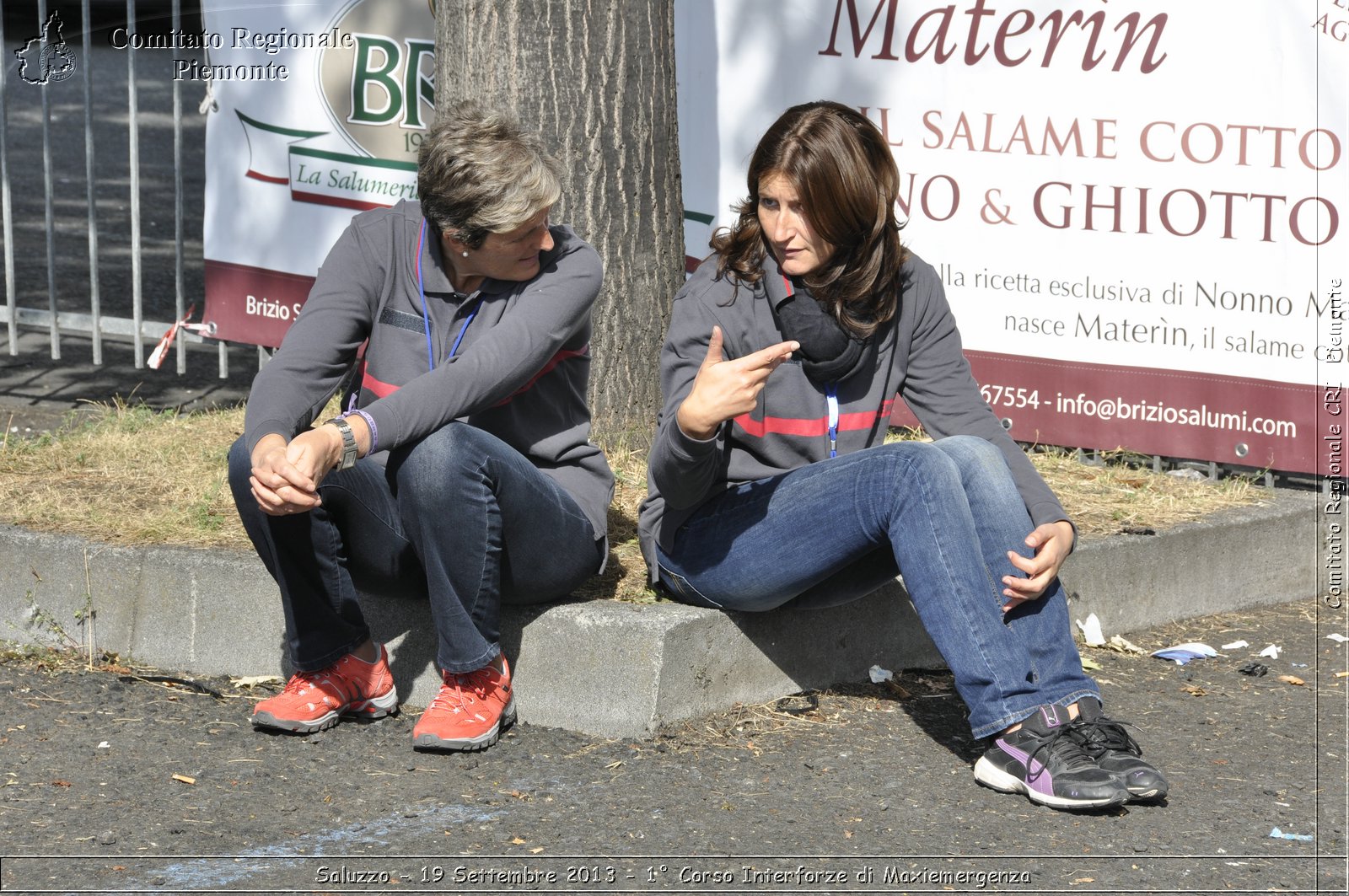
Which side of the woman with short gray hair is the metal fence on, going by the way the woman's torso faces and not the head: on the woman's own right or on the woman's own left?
on the woman's own right

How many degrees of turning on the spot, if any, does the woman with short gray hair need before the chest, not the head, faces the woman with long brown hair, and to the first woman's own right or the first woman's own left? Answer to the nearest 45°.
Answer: approximately 135° to the first woman's own left

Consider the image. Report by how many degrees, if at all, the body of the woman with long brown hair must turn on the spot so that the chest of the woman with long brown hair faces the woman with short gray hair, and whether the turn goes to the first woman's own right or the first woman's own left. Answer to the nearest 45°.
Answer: approximately 135° to the first woman's own right

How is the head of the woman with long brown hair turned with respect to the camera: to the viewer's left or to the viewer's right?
to the viewer's left

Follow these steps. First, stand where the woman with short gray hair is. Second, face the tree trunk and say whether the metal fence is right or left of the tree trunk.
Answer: left
